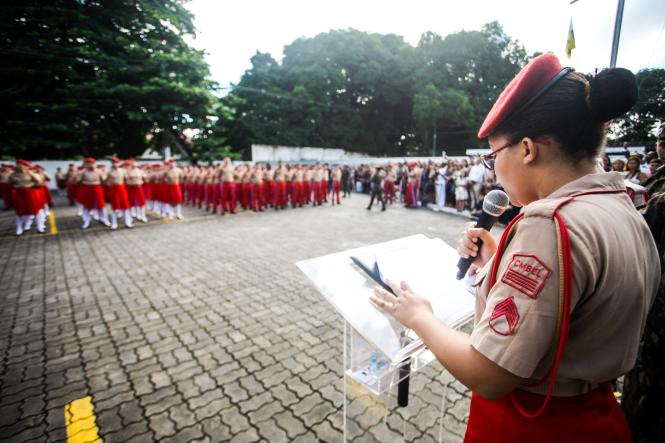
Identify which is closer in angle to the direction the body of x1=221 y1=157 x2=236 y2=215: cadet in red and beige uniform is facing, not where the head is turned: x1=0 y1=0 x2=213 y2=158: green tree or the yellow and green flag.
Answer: the yellow and green flag

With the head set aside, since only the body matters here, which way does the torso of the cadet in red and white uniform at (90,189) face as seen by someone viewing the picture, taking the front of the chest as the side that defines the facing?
toward the camera

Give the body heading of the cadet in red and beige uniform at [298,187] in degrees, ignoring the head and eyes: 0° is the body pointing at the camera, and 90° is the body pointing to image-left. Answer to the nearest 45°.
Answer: approximately 0°

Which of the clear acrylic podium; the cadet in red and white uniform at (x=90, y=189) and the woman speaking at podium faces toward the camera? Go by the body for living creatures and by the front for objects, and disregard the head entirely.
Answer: the cadet in red and white uniform

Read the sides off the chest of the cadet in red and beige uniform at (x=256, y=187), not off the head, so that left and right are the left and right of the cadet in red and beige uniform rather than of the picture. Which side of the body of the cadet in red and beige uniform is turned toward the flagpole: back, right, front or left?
front

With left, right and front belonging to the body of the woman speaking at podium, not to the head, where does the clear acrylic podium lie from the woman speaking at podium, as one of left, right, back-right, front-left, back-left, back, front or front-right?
front

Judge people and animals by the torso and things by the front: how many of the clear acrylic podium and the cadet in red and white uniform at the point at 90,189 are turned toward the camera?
1

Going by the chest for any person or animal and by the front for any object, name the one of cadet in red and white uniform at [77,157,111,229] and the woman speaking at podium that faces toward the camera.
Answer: the cadet in red and white uniform

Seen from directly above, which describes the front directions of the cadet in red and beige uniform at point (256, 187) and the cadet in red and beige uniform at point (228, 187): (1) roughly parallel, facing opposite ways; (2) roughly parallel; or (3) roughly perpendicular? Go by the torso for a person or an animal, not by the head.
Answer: roughly parallel

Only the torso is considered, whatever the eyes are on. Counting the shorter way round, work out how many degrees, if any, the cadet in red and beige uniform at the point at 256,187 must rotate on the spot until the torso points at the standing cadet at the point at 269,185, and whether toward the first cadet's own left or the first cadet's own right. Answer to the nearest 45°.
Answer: approximately 135° to the first cadet's own left

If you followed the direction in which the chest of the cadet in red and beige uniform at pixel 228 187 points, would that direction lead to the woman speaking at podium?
yes

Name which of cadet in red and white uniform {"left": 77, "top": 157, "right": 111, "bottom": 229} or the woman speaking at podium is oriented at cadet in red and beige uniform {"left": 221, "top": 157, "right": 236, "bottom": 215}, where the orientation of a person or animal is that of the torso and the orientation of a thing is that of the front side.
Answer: the woman speaking at podium

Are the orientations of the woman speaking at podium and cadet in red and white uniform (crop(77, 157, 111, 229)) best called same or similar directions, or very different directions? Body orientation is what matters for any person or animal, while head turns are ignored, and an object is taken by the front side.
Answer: very different directions

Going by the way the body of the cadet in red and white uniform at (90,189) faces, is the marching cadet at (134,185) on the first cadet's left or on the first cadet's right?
on the first cadet's left

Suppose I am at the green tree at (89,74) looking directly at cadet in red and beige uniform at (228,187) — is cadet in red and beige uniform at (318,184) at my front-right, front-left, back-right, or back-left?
front-left
